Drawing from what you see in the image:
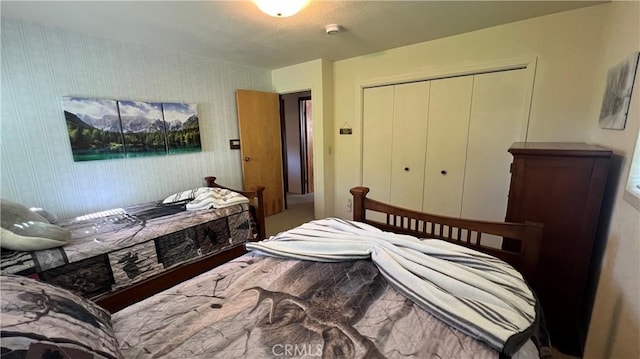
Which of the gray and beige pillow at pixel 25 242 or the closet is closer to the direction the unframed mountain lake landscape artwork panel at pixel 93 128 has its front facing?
the closet

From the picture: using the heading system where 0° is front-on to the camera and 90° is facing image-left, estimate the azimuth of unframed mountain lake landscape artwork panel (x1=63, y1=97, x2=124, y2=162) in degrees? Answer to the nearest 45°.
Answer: approximately 315°

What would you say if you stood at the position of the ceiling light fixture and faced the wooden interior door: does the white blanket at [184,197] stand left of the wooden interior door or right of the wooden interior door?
left

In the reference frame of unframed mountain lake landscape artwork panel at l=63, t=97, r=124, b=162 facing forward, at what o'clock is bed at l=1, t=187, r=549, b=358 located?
The bed is roughly at 1 o'clock from the unframed mountain lake landscape artwork panel.

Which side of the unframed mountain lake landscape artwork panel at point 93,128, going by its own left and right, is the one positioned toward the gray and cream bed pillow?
right

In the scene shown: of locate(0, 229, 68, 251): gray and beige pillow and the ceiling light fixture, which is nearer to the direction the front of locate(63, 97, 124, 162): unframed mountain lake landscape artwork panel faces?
the ceiling light fixture

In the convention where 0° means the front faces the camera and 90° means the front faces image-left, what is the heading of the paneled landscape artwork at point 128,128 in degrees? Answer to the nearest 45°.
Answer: approximately 315°

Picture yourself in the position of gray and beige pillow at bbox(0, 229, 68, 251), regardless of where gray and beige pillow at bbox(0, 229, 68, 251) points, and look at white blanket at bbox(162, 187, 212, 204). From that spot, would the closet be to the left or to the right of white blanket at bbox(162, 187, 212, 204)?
right

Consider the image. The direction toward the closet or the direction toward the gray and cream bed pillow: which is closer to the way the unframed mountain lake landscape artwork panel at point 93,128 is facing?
the closet

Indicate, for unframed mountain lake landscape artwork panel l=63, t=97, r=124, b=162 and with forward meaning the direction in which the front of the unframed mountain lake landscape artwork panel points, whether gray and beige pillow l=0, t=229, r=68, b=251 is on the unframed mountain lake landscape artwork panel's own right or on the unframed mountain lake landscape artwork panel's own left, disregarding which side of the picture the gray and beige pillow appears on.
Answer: on the unframed mountain lake landscape artwork panel's own right
